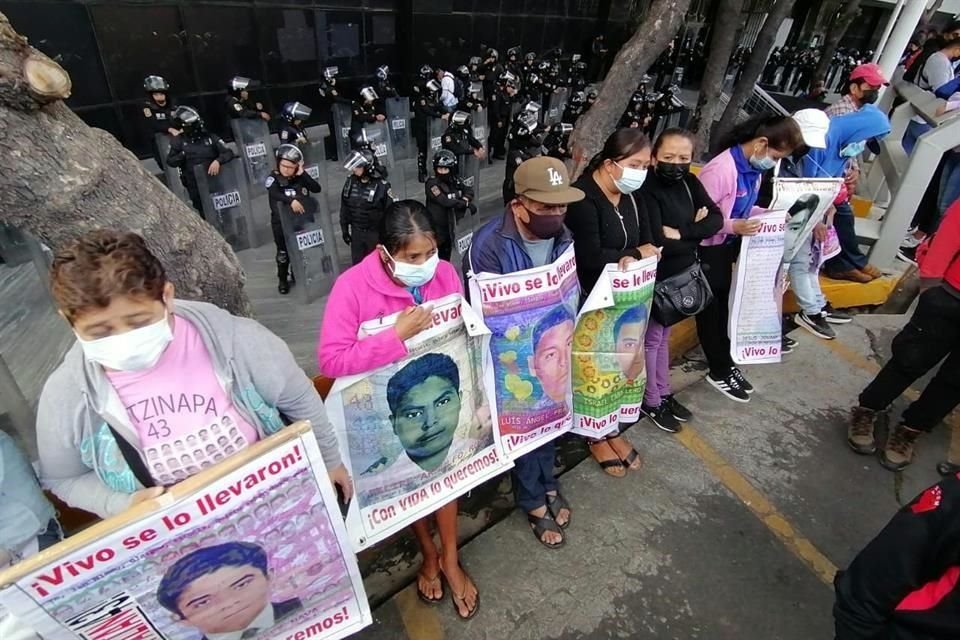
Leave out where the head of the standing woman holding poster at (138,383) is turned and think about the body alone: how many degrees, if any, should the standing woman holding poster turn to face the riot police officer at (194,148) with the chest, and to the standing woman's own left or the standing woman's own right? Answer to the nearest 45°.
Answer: approximately 180°

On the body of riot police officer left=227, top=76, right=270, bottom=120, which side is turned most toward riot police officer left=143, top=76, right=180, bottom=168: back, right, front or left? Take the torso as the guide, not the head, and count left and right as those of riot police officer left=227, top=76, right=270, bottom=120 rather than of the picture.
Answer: right

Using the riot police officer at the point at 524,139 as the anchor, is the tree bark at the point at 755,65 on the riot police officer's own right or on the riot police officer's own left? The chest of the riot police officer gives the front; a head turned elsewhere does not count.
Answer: on the riot police officer's own left

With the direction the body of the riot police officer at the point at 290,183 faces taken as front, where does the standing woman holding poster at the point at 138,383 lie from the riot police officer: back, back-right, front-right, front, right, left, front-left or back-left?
front-right

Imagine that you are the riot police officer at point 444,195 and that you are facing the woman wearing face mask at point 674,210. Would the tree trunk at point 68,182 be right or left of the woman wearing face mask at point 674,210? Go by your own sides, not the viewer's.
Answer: right

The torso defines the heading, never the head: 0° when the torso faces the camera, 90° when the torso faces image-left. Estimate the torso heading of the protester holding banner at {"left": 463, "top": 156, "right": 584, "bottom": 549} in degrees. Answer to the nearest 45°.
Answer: approximately 315°

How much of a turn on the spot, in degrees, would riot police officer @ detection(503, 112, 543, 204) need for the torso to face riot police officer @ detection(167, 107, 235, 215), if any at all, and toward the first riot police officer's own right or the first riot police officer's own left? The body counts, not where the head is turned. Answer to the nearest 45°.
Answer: approximately 90° to the first riot police officer's own right

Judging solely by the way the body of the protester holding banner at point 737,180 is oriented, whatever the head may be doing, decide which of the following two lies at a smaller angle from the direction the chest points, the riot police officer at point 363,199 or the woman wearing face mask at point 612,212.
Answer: the woman wearing face mask

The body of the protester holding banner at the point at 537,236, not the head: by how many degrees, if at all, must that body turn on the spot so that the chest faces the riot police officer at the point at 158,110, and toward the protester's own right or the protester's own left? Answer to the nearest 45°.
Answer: approximately 180°

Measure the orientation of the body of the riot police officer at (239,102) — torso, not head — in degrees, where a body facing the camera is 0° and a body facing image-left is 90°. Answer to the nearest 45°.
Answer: approximately 315°

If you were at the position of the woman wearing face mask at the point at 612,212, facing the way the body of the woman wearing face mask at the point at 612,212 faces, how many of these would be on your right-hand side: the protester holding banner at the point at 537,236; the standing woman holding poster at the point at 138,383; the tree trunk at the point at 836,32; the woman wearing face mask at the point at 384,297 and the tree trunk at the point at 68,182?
4
